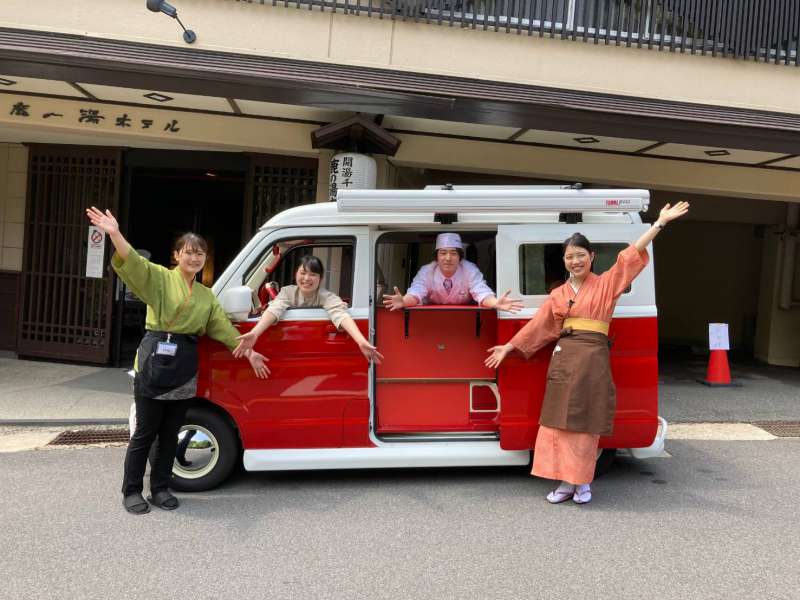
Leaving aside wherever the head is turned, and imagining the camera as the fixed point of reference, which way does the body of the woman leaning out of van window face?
toward the camera

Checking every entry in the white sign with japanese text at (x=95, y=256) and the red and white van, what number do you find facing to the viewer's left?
1

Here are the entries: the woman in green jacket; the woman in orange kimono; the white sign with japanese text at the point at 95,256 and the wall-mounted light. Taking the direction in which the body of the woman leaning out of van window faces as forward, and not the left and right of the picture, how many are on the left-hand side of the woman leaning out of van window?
1

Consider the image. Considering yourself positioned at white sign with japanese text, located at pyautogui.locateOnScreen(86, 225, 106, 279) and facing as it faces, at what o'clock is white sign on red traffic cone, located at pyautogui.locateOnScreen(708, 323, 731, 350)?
white sign on red traffic cone, located at pyautogui.locateOnScreen(708, 323, 731, 350) is roughly at 10 o'clock from white sign with japanese text, located at pyautogui.locateOnScreen(86, 225, 106, 279).

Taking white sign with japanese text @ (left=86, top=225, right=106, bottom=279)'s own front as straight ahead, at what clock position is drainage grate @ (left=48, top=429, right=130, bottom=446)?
The drainage grate is roughly at 12 o'clock from the white sign with japanese text.

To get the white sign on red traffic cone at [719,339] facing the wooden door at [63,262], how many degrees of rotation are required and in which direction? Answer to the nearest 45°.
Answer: approximately 45° to its right

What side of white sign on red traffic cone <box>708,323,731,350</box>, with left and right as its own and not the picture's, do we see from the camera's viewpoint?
front

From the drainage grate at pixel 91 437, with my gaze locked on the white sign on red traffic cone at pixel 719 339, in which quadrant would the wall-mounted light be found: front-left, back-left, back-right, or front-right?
front-left

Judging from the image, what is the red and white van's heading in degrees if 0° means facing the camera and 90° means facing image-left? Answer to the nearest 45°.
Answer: approximately 90°

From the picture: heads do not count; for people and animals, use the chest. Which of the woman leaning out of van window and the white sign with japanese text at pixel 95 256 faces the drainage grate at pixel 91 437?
the white sign with japanese text

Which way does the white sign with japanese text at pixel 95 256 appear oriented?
toward the camera

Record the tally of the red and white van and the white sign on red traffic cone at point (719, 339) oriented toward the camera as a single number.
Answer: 1

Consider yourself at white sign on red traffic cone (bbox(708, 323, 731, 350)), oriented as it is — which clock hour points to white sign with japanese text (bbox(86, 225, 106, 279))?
white sign with japanese text (bbox(86, 225, 106, 279)) is roughly at 2 o'clock from white sign on red traffic cone (bbox(708, 323, 731, 350)).

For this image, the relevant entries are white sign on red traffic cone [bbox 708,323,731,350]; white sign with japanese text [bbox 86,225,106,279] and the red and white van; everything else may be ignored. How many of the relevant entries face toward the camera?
2

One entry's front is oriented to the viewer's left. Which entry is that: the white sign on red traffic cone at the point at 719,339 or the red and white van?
the red and white van
